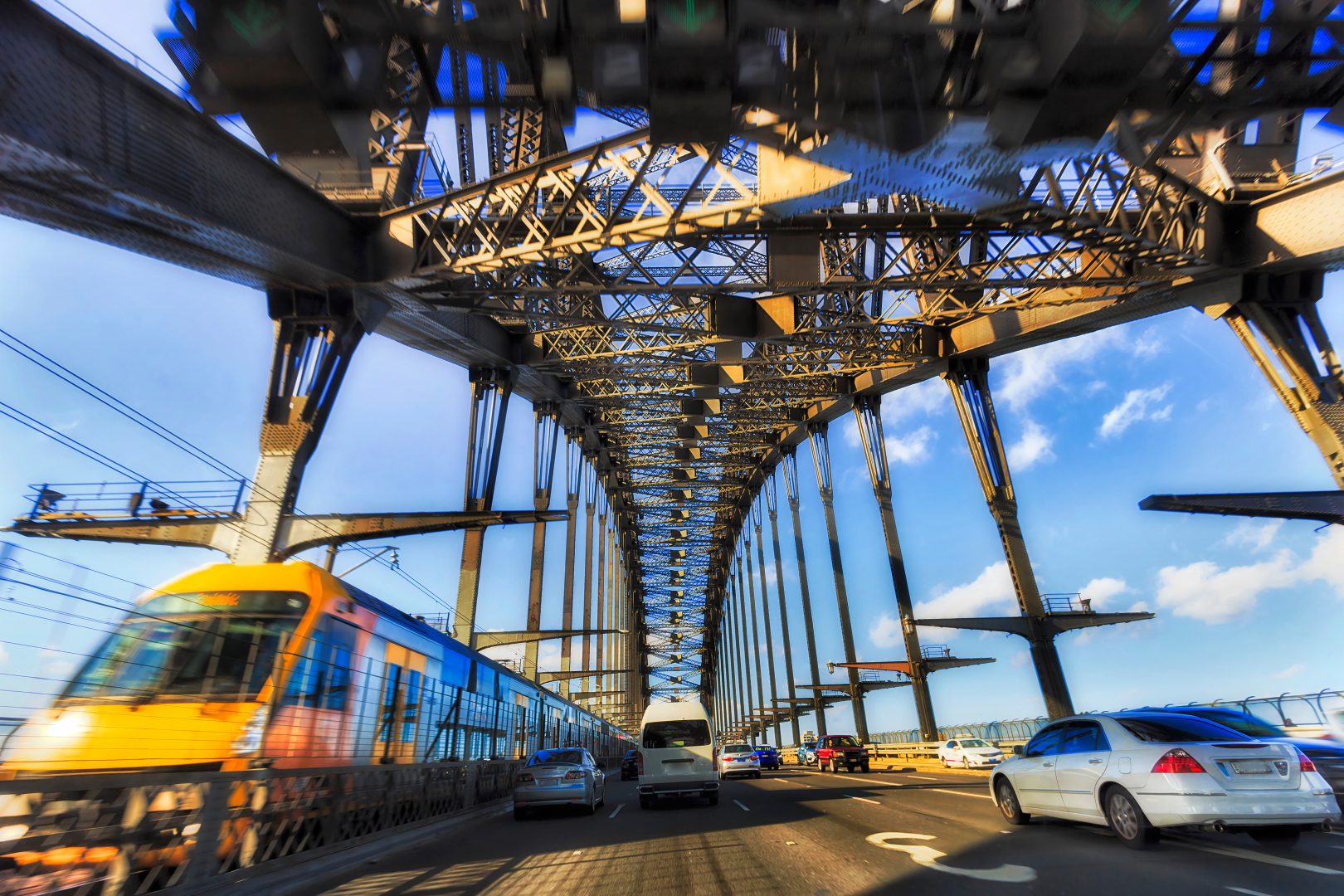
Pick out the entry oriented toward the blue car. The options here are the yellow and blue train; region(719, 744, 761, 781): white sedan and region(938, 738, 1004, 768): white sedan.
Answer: region(719, 744, 761, 781): white sedan

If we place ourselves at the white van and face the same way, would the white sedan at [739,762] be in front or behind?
in front

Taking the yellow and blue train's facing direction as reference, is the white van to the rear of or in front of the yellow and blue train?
to the rear

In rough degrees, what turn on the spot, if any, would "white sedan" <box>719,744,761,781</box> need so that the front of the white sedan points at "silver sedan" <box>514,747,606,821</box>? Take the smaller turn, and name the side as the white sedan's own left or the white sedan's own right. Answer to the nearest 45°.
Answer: approximately 180°

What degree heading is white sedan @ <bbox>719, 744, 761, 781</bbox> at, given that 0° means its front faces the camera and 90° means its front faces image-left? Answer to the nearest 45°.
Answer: approximately 180°

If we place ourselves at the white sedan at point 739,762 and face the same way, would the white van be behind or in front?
behind

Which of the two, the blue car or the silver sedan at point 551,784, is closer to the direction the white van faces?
the blue car

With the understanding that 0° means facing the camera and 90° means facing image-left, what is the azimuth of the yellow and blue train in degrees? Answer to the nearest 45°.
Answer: approximately 45°

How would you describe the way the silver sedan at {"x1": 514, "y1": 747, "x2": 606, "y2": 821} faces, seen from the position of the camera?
facing away from the viewer

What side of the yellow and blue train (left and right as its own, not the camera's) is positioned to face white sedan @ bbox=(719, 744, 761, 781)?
back

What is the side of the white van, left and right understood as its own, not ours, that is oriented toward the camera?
back

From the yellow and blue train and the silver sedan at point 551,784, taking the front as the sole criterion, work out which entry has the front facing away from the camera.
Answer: the silver sedan
